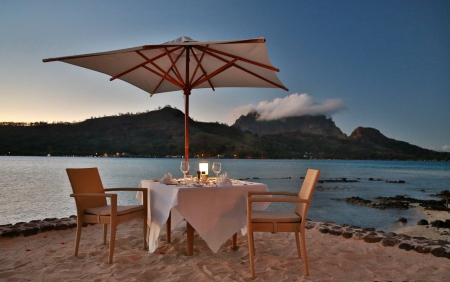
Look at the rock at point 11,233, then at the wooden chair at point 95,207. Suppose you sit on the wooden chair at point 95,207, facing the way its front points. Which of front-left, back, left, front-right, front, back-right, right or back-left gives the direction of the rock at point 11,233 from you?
back

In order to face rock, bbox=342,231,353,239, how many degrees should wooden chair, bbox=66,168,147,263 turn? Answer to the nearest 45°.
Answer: approximately 45° to its left

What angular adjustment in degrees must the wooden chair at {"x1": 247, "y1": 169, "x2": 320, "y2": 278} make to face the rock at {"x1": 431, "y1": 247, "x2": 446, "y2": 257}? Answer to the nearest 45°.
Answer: approximately 135° to its right

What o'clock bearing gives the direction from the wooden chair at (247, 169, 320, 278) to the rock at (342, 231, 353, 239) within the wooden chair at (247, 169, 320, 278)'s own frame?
The rock is roughly at 4 o'clock from the wooden chair.

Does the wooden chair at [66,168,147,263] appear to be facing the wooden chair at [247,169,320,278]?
yes

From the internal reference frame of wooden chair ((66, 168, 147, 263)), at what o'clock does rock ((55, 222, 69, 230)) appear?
The rock is roughly at 7 o'clock from the wooden chair.

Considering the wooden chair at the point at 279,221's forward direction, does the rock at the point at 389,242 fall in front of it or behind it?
behind

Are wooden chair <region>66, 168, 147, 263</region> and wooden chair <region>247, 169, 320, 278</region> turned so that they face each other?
yes

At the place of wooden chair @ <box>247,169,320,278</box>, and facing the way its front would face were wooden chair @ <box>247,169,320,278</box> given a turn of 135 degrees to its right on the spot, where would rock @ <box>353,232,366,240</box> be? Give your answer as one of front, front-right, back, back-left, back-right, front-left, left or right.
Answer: front

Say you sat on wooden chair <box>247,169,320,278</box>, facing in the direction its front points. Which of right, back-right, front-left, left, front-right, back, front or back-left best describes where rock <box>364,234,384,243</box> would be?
back-right

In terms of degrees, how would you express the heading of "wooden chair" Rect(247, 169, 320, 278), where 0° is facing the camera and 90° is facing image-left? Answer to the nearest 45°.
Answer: approximately 90°

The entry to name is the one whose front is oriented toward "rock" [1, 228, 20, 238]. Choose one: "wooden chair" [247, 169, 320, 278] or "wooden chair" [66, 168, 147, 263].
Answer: "wooden chair" [247, 169, 320, 278]

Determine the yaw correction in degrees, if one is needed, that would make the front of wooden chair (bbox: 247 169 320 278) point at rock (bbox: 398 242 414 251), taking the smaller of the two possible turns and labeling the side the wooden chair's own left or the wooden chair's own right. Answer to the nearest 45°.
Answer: approximately 135° to the wooden chair's own right

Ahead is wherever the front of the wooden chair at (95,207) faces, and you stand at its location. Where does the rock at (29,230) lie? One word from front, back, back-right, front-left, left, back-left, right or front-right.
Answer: back

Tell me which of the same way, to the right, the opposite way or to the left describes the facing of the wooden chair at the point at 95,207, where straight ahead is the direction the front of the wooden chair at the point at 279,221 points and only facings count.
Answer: the opposite way

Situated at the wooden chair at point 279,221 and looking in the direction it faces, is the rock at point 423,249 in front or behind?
behind

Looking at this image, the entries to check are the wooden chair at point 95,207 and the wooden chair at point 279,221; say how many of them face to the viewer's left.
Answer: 1

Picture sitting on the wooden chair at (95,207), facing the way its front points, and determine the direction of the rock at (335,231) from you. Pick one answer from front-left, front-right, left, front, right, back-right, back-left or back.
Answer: front-left

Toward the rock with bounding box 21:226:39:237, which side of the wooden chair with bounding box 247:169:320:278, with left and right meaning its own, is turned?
front

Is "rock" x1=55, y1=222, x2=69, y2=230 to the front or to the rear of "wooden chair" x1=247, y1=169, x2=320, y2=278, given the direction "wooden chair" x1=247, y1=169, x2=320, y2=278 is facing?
to the front
